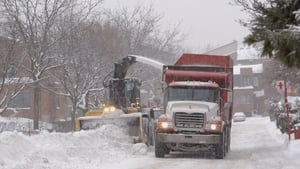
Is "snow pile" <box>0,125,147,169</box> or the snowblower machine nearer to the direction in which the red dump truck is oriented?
the snow pile

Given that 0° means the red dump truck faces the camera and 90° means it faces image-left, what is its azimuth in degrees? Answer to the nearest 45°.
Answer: approximately 0°

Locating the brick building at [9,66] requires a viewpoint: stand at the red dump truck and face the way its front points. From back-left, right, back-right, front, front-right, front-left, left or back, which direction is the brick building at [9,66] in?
back-right

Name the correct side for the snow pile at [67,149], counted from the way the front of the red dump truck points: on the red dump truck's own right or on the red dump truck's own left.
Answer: on the red dump truck's own right

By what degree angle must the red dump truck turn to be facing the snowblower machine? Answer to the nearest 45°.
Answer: approximately 135° to its right

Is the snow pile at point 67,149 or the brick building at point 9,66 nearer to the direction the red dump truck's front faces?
the snow pile

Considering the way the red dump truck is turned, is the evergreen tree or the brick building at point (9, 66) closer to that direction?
the evergreen tree
